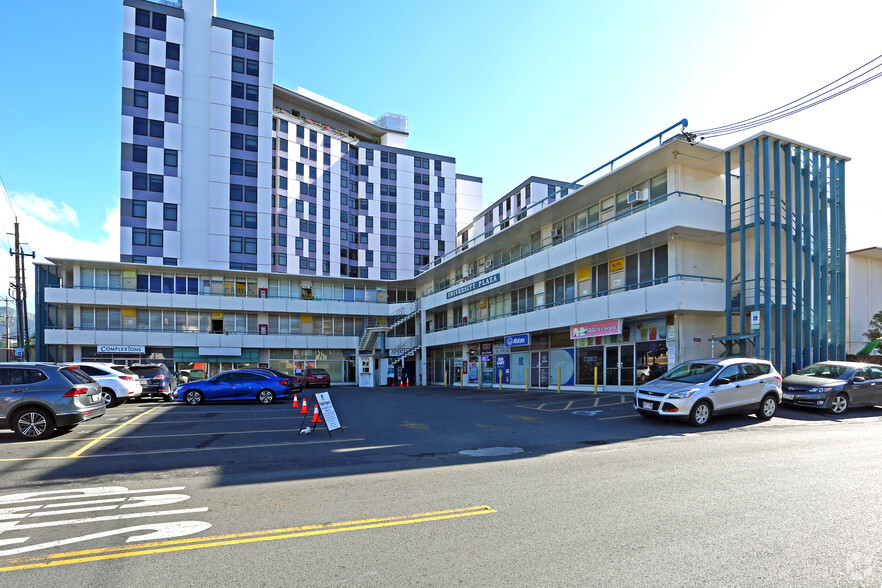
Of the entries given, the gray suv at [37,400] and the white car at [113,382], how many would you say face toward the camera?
0

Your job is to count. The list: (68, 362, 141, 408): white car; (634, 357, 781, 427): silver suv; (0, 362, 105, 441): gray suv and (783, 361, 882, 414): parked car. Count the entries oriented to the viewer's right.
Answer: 0

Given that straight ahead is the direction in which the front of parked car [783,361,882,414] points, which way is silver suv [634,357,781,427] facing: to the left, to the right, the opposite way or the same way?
the same way

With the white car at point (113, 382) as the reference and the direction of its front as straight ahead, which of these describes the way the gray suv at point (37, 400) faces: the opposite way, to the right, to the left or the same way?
the same way

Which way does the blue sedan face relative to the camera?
to the viewer's left

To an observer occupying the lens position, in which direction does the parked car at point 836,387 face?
facing the viewer and to the left of the viewer

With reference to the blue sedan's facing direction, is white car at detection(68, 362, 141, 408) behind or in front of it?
in front

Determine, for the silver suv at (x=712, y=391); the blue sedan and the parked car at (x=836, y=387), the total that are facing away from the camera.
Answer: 0

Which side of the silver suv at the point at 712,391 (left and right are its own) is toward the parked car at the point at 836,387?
back

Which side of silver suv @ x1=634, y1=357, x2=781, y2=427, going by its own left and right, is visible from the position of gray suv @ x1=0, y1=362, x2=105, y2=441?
front

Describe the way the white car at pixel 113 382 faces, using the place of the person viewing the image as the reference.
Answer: facing away from the viewer and to the left of the viewer

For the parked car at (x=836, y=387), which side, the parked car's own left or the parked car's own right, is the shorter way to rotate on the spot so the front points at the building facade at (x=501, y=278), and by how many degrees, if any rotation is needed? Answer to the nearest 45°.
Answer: approximately 90° to the parked car's own right

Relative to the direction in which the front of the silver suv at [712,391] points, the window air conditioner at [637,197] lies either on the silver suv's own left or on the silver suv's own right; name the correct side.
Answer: on the silver suv's own right

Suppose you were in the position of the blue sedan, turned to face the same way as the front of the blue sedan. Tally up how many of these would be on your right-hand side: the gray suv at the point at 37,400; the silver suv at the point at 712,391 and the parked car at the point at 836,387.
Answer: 0
